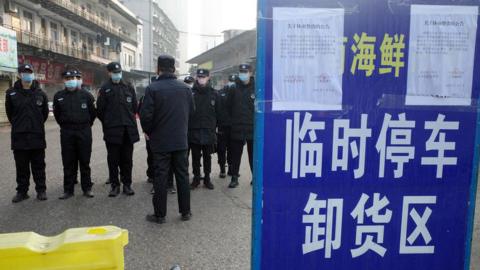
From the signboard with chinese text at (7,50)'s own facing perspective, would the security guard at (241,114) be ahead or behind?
ahead

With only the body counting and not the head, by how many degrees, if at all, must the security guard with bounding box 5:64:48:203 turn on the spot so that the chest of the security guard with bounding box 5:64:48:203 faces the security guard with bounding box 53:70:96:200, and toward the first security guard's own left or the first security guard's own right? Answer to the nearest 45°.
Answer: approximately 90° to the first security guard's own left

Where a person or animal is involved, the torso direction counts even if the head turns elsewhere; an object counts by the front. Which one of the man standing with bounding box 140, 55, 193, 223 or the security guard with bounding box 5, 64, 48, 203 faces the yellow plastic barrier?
the security guard

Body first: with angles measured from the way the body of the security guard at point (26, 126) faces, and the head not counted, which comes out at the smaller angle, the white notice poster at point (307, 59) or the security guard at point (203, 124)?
the white notice poster

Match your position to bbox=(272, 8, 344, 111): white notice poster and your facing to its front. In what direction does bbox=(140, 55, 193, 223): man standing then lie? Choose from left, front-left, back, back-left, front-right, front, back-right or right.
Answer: back-right

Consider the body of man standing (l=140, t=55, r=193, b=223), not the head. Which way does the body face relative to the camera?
away from the camera

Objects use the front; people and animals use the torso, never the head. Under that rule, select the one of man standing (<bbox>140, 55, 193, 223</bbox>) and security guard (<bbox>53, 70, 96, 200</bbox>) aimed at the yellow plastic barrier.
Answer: the security guard

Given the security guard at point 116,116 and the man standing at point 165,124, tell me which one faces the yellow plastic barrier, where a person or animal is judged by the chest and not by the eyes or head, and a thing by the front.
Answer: the security guard

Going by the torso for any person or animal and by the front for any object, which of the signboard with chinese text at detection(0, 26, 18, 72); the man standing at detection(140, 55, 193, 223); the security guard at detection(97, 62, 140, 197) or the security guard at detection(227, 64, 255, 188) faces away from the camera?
the man standing

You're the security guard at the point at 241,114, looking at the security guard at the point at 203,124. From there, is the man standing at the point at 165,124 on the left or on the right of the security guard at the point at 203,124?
left

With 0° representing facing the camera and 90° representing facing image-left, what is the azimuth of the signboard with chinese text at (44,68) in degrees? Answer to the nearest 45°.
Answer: approximately 315°

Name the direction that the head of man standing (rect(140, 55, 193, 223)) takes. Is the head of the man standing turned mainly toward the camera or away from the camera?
away from the camera

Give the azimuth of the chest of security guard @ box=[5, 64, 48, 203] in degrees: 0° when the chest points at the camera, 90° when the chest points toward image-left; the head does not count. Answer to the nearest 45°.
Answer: approximately 0°
